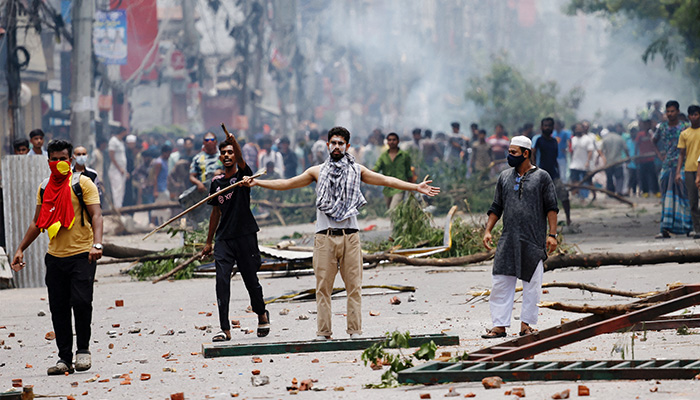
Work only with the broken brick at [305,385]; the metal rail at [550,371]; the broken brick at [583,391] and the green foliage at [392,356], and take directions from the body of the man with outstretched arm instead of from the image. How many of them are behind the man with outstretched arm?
0

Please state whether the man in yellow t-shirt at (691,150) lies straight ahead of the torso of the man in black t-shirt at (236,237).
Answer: no

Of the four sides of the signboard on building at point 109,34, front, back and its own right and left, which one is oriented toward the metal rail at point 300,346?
front

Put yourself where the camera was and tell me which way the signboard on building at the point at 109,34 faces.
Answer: facing the viewer

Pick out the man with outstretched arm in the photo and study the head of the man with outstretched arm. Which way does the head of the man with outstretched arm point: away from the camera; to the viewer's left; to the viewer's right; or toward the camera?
toward the camera

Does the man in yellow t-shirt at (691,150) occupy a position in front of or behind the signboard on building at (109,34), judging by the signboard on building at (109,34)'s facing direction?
in front

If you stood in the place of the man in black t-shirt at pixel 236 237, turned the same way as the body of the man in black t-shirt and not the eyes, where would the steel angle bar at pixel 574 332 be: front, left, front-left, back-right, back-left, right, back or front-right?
left

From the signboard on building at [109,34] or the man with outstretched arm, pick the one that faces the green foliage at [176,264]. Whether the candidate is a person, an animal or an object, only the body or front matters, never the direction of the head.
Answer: the signboard on building

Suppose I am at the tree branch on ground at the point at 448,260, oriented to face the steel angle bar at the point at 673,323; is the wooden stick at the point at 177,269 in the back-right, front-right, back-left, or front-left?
back-right

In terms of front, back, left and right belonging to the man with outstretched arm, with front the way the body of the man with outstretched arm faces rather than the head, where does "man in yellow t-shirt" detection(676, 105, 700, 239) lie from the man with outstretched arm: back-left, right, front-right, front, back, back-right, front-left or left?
back-left

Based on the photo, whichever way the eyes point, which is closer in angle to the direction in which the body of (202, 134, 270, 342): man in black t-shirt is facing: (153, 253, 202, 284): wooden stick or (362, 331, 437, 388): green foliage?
the green foliage

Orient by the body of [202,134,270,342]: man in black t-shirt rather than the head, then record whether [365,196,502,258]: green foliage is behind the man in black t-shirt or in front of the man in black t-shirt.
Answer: behind

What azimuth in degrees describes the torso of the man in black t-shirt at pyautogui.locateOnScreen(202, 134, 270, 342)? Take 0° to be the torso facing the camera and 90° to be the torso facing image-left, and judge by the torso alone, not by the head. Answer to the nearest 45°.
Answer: approximately 45°

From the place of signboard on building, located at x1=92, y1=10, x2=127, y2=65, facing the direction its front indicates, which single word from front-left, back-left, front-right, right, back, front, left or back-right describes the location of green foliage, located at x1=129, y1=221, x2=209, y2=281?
front

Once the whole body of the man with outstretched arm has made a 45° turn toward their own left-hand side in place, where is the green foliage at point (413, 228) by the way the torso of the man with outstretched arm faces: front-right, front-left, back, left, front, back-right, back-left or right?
back-left

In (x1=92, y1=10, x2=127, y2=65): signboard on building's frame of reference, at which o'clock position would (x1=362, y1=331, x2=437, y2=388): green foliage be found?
The green foliage is roughly at 12 o'clock from the signboard on building.

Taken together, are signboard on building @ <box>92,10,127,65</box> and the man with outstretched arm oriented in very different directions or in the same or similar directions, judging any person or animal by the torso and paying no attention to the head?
same or similar directions

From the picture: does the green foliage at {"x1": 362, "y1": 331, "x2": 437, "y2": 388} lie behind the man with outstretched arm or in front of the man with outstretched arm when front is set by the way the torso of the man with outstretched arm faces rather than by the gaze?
in front
